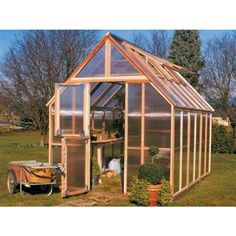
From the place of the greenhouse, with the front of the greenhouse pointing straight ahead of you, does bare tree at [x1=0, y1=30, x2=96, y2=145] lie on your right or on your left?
on your right

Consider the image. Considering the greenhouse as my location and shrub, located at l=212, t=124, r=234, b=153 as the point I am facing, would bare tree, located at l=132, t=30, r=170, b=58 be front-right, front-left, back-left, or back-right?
front-left

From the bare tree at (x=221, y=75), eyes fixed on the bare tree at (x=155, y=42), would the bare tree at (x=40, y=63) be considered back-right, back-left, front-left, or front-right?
front-left

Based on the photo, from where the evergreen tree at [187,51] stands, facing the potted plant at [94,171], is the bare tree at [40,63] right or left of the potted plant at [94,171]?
right

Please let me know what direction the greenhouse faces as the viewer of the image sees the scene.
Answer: facing the viewer and to the left of the viewer

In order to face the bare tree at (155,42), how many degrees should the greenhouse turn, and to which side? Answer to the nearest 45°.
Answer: approximately 135° to its right

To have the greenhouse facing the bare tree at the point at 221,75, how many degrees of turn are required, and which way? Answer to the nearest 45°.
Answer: approximately 135° to its right
